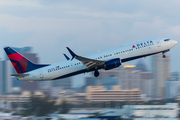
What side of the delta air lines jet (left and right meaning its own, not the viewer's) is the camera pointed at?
right
